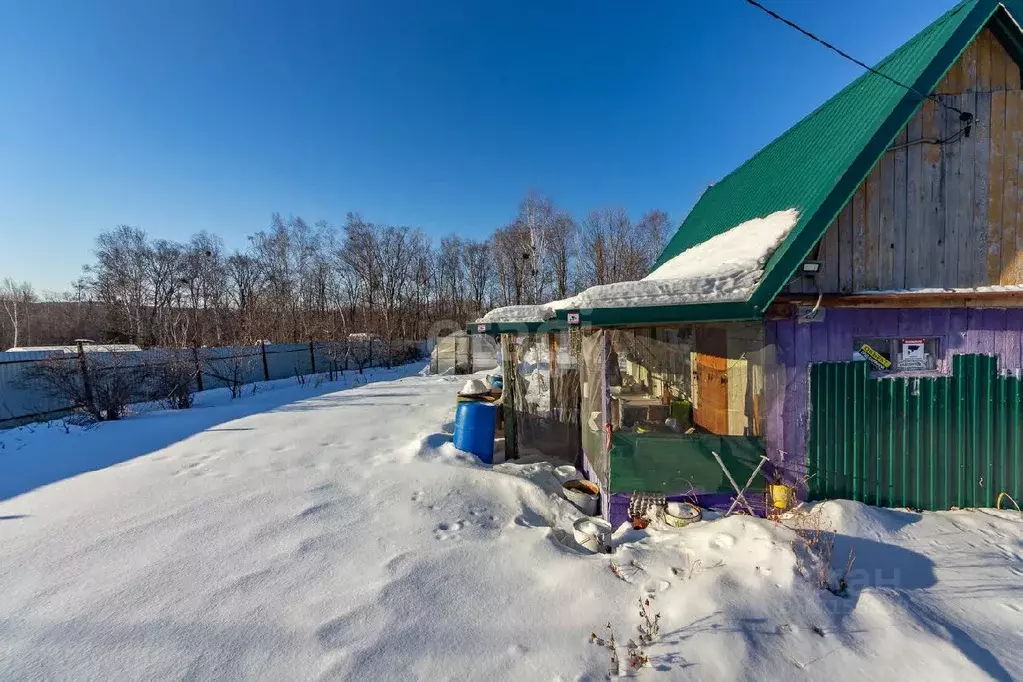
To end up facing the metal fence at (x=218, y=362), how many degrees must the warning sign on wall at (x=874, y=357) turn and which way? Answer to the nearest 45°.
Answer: approximately 90° to its right

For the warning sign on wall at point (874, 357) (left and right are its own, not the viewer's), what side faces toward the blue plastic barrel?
right

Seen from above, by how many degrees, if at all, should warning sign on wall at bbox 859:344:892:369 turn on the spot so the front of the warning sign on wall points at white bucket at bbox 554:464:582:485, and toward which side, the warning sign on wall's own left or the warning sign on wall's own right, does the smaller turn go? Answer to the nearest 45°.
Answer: approximately 90° to the warning sign on wall's own right

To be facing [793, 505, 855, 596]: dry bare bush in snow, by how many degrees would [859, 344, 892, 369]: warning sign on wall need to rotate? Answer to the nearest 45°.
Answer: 0° — it already faces it

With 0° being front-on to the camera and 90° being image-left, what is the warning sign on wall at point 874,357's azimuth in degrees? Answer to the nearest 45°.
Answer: approximately 0°

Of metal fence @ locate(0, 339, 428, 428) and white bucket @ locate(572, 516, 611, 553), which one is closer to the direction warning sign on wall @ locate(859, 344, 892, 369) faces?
the white bucket
